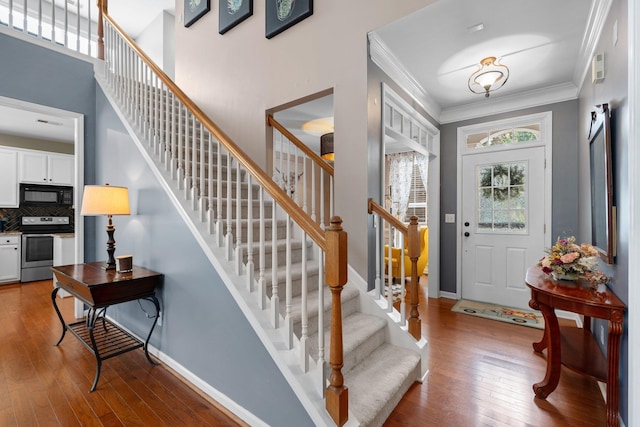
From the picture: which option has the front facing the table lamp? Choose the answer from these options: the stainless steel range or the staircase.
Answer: the stainless steel range

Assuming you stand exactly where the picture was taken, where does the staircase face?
facing the viewer and to the right of the viewer

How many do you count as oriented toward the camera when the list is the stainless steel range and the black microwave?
2

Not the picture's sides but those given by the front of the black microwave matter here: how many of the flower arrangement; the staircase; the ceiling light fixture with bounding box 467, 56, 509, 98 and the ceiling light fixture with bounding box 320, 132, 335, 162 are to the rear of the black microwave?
0

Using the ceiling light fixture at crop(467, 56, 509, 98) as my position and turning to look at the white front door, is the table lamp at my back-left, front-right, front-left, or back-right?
back-left

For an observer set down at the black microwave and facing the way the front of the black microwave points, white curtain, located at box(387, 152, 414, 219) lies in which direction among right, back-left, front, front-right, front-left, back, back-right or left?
front-left

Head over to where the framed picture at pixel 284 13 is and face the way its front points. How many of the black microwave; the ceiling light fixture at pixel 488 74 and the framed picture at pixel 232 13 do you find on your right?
2

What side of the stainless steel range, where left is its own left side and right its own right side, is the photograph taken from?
front

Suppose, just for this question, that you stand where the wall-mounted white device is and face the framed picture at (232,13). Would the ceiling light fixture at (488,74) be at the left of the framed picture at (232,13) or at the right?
right

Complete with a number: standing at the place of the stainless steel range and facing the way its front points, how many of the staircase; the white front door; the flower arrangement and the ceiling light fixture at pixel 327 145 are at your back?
0

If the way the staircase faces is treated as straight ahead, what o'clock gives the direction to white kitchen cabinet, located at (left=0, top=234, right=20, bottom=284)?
The white kitchen cabinet is roughly at 6 o'clock from the staircase.

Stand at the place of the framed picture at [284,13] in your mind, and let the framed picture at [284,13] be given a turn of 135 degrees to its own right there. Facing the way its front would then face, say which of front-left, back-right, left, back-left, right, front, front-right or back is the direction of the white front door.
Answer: right

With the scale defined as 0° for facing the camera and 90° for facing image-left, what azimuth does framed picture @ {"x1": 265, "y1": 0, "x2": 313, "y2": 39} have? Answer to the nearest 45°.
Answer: approximately 45°

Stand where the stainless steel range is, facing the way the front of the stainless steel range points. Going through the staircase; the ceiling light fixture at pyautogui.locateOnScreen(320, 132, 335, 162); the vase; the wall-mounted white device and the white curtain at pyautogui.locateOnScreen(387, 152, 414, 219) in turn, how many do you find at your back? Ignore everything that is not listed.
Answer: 0

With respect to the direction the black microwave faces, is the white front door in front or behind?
in front

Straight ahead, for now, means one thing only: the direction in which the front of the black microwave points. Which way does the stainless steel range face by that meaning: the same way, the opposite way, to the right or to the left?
the same way
